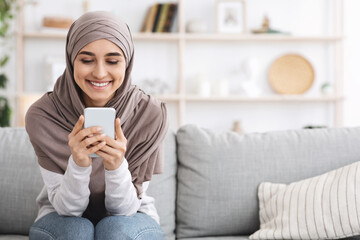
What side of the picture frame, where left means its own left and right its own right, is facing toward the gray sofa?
front

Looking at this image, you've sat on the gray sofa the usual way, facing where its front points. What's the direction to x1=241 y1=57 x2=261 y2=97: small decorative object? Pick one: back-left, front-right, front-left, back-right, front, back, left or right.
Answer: back

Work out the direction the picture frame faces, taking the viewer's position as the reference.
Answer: facing the viewer

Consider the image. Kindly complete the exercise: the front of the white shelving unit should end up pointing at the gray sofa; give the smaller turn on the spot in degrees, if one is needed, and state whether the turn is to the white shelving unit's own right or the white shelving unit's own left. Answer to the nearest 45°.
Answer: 0° — it already faces it

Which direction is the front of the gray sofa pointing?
toward the camera

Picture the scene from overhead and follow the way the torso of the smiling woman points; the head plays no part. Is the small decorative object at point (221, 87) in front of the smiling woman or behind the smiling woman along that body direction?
behind

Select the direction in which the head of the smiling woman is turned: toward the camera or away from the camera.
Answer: toward the camera

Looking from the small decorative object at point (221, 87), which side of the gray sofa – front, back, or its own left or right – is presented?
back

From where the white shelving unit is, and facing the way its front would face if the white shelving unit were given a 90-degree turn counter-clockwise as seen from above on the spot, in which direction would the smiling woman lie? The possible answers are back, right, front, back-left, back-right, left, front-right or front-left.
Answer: right

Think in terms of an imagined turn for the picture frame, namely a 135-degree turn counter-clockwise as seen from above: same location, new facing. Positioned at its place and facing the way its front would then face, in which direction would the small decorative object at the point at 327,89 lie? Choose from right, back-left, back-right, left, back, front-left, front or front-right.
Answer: front-right

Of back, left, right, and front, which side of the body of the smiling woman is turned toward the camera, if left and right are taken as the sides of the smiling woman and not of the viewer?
front

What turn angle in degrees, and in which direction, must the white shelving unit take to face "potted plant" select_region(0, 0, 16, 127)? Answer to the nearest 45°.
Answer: approximately 90° to its right

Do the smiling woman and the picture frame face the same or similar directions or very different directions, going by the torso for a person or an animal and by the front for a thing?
same or similar directions
